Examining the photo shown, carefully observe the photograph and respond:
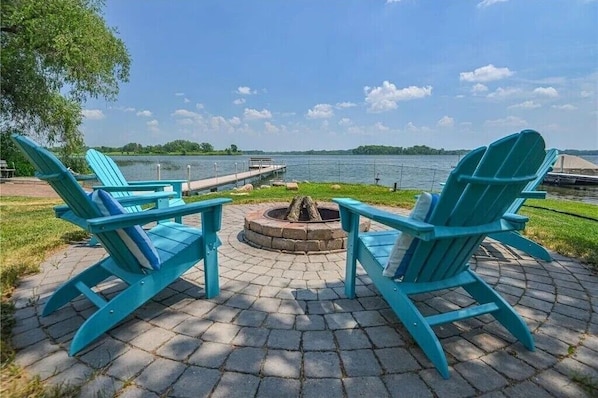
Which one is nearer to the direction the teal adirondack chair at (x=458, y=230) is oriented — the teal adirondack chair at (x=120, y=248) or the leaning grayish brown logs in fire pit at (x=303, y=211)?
the leaning grayish brown logs in fire pit

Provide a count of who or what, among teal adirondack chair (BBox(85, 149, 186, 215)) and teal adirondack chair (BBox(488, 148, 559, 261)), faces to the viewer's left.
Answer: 1

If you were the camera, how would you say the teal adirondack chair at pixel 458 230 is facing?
facing away from the viewer and to the left of the viewer

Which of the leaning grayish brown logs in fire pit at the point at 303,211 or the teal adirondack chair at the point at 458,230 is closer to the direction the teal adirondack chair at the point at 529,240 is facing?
the leaning grayish brown logs in fire pit

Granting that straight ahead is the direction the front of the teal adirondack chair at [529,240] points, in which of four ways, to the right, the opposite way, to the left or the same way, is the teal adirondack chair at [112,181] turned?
the opposite way

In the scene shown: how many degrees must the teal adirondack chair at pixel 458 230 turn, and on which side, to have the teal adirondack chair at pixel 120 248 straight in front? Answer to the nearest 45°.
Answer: approximately 45° to its left

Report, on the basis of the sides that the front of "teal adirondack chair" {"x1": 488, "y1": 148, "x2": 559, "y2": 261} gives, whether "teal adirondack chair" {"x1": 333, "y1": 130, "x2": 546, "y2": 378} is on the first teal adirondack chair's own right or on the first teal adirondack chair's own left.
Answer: on the first teal adirondack chair's own left

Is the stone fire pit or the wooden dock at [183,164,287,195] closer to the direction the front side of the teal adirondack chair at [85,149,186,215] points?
the stone fire pit

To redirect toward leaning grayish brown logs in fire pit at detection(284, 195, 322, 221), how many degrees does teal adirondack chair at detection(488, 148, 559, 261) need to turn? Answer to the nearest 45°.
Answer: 0° — it already faces it

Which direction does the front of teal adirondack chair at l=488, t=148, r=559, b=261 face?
to the viewer's left

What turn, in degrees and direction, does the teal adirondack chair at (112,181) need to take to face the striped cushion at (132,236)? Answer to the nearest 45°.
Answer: approximately 45° to its right
